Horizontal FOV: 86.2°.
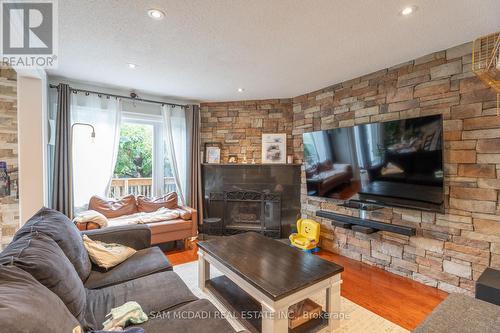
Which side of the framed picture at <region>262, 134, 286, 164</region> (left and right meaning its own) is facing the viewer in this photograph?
front

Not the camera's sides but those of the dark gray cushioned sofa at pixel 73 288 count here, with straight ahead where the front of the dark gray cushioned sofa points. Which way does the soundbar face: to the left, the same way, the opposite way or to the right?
the opposite way

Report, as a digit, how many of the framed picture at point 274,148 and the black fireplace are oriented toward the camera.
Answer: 2

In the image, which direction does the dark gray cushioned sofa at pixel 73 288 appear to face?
to the viewer's right

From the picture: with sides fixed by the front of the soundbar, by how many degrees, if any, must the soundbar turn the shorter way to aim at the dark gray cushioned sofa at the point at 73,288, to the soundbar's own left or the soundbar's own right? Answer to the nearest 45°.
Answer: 0° — it already faces it

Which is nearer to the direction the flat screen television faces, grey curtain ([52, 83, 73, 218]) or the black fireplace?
the grey curtain

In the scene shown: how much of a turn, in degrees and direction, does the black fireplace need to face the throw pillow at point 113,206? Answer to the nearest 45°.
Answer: approximately 90° to its right

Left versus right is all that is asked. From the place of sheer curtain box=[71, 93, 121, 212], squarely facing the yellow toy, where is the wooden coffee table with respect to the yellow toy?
right

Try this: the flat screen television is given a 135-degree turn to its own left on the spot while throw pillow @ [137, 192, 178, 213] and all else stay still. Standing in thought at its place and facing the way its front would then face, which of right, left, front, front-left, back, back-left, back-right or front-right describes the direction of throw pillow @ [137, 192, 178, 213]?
back

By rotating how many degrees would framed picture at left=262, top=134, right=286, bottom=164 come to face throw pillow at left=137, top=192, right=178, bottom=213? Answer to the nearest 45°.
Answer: approximately 90° to its right

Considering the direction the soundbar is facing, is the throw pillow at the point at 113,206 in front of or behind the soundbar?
in front

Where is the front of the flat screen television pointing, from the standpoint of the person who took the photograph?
facing the viewer and to the left of the viewer

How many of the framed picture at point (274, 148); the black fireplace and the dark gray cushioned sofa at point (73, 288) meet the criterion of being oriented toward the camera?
2

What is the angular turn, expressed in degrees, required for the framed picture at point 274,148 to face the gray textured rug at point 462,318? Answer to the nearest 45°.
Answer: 0° — it already faces it
